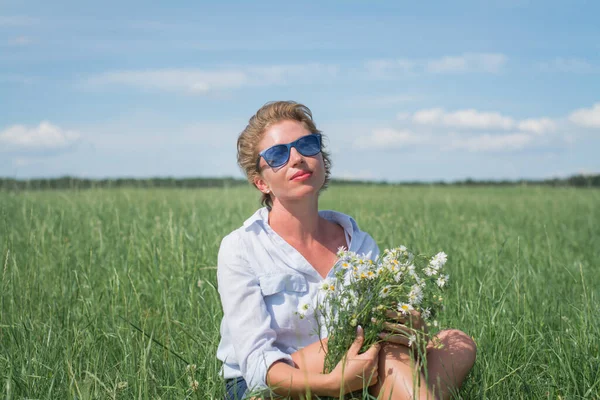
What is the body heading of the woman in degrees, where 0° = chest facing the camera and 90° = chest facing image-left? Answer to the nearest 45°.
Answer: approximately 315°

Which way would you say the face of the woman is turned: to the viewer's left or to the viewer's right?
to the viewer's right
